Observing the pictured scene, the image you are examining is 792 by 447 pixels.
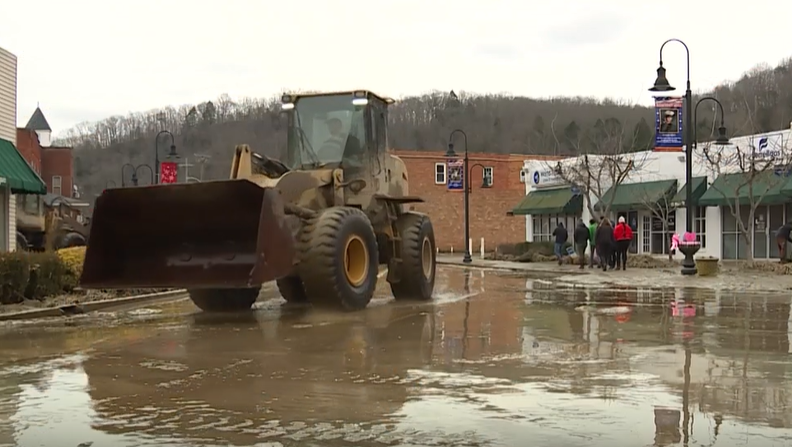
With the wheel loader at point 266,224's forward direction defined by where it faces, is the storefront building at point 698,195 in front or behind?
behind

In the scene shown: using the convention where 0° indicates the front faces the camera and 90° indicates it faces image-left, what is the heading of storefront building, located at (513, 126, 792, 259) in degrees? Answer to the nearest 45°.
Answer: approximately 45°

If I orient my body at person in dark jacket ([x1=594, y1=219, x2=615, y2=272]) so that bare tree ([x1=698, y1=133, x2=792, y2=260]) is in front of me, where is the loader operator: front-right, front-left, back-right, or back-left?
back-right

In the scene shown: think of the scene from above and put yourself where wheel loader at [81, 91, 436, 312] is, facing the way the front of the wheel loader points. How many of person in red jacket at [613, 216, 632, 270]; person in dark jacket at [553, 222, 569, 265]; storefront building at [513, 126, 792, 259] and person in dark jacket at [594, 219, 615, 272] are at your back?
4

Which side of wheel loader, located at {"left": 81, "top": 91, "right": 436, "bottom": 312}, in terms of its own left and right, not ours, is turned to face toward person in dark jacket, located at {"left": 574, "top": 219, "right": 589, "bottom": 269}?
back

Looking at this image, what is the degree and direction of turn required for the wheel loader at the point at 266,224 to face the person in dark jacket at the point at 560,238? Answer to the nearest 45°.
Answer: approximately 180°

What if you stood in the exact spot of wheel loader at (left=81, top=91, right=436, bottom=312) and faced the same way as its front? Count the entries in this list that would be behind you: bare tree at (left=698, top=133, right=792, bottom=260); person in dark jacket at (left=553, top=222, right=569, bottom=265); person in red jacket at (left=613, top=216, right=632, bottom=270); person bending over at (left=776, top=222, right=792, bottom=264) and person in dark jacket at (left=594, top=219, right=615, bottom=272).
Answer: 5

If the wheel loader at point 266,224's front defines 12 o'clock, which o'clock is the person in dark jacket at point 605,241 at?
The person in dark jacket is roughly at 6 o'clock from the wheel loader.

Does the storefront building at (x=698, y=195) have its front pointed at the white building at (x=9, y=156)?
yes

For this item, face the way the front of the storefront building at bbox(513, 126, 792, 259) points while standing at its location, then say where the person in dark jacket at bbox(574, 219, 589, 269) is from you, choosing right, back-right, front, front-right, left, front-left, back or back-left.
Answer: front

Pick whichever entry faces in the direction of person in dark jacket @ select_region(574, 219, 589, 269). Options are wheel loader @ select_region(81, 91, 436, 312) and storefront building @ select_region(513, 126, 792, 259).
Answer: the storefront building

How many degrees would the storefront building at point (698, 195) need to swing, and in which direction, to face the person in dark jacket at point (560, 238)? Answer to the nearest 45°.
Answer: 0° — it already faces them

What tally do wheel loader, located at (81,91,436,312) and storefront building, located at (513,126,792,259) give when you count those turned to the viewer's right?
0

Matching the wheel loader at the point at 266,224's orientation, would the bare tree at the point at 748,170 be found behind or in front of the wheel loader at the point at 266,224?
behind

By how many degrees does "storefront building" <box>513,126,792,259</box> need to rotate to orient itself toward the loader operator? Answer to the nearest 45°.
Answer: approximately 45° to its left

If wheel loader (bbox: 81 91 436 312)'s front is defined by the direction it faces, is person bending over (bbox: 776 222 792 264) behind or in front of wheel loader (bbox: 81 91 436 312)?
behind
